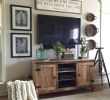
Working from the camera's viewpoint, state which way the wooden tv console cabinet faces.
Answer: facing the viewer and to the right of the viewer

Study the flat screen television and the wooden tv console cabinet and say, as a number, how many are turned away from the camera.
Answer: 0

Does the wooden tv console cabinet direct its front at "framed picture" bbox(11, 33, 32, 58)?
no

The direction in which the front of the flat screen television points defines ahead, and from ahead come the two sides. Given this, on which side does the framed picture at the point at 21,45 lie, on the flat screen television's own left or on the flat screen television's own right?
on the flat screen television's own right

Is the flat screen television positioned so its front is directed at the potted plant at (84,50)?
no

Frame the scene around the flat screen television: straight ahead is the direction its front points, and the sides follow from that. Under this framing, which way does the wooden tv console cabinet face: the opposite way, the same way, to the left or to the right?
the same way

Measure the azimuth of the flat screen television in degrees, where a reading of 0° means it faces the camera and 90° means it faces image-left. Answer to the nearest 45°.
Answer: approximately 315°
